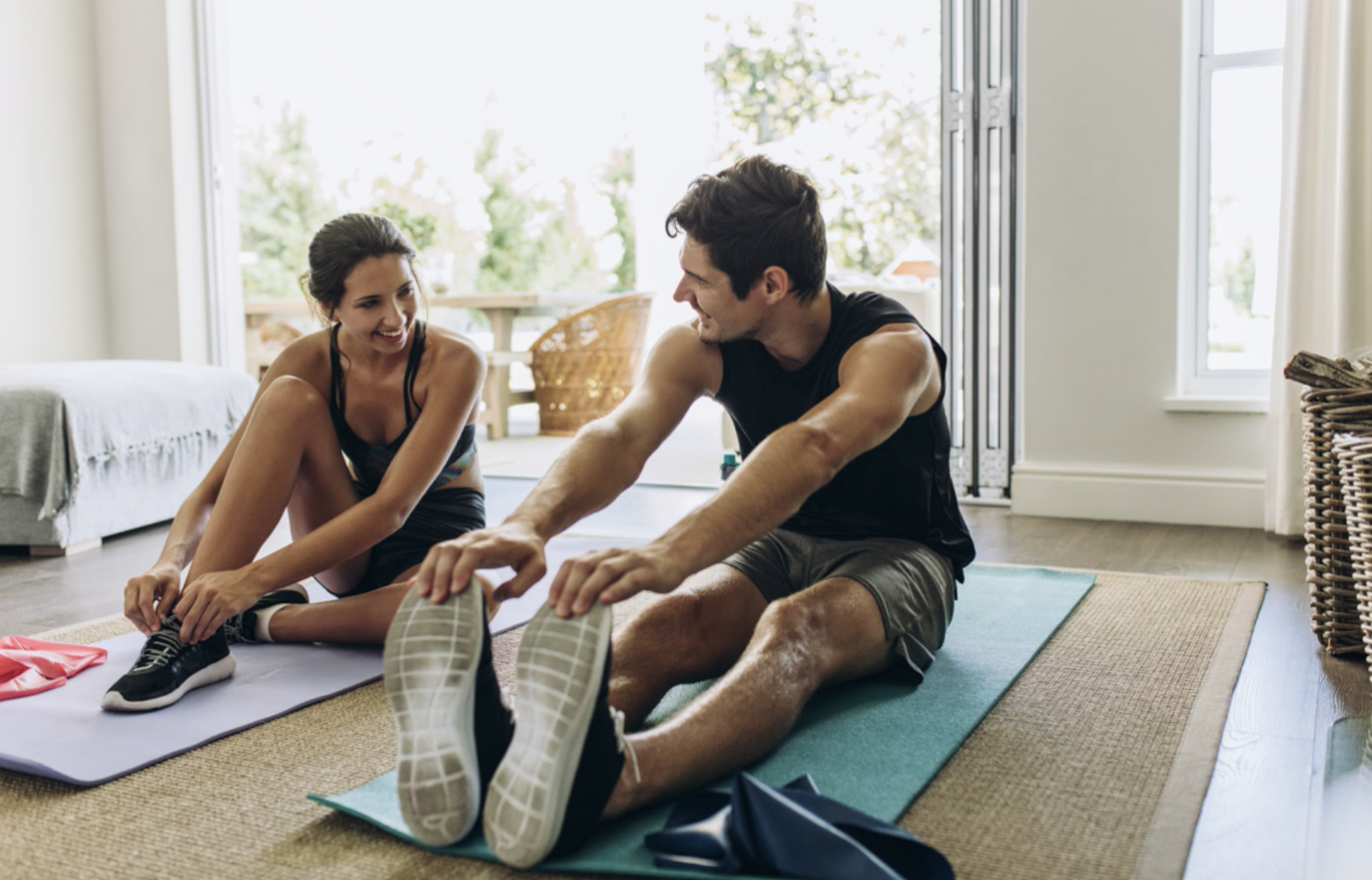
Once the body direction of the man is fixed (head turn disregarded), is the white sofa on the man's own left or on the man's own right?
on the man's own right

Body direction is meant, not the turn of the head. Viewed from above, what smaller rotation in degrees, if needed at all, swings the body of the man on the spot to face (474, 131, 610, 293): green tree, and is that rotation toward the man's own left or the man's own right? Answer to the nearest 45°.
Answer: approximately 135° to the man's own right

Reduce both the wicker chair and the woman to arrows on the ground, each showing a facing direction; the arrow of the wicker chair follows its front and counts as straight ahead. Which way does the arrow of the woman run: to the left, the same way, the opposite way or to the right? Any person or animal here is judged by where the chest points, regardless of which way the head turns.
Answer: to the left

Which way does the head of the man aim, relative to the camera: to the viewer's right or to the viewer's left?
to the viewer's left

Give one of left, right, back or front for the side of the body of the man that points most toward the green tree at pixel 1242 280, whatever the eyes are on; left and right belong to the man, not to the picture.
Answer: back

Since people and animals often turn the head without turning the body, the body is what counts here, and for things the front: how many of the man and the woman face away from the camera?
0

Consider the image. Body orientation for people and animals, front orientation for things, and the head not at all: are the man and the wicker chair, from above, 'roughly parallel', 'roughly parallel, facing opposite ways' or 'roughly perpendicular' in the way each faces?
roughly perpendicular

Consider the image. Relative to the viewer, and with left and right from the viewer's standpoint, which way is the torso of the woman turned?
facing the viewer and to the left of the viewer

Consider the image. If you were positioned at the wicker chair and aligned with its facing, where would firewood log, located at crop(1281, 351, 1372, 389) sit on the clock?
The firewood log is roughly at 7 o'clock from the wicker chair.

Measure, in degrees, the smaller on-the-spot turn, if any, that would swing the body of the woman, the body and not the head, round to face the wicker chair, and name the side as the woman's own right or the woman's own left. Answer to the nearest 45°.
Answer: approximately 135° to the woman's own right

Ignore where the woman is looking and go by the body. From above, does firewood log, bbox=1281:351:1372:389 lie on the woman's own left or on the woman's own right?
on the woman's own left
